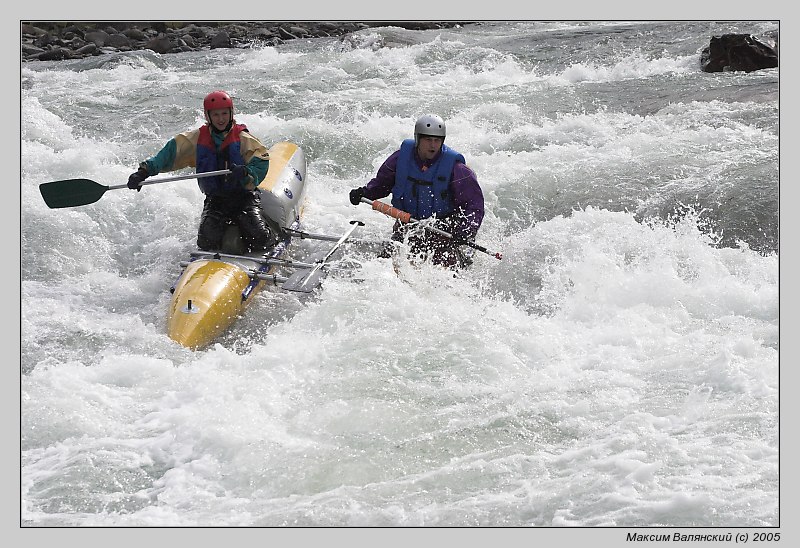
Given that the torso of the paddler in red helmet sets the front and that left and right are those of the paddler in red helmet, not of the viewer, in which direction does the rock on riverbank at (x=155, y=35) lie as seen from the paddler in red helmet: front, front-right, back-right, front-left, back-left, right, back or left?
back

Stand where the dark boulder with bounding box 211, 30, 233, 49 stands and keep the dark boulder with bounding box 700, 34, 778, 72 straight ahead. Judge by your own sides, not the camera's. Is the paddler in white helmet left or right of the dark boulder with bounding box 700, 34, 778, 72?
right

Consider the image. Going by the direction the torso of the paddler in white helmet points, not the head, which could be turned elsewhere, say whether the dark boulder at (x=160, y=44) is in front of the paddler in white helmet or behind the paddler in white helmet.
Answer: behind

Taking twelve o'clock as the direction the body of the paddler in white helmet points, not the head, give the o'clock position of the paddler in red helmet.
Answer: The paddler in red helmet is roughly at 3 o'clock from the paddler in white helmet.

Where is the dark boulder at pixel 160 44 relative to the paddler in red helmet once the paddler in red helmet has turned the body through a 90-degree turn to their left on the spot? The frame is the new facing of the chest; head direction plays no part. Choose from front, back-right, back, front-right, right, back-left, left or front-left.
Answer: left

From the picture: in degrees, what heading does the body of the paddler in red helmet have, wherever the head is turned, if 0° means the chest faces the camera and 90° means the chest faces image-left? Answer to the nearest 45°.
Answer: approximately 0°

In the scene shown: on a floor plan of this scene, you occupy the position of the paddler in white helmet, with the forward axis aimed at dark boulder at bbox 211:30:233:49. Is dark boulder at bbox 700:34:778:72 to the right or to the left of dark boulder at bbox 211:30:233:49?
right

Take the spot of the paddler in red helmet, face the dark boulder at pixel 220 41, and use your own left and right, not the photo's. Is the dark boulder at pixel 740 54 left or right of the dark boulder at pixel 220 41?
right

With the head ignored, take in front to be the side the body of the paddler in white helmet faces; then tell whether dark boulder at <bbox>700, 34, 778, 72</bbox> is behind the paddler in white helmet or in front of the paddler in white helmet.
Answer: behind

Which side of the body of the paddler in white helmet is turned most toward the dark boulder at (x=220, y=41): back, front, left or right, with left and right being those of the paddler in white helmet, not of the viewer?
back

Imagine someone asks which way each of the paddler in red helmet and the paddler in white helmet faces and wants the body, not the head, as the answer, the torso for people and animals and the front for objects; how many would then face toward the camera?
2
